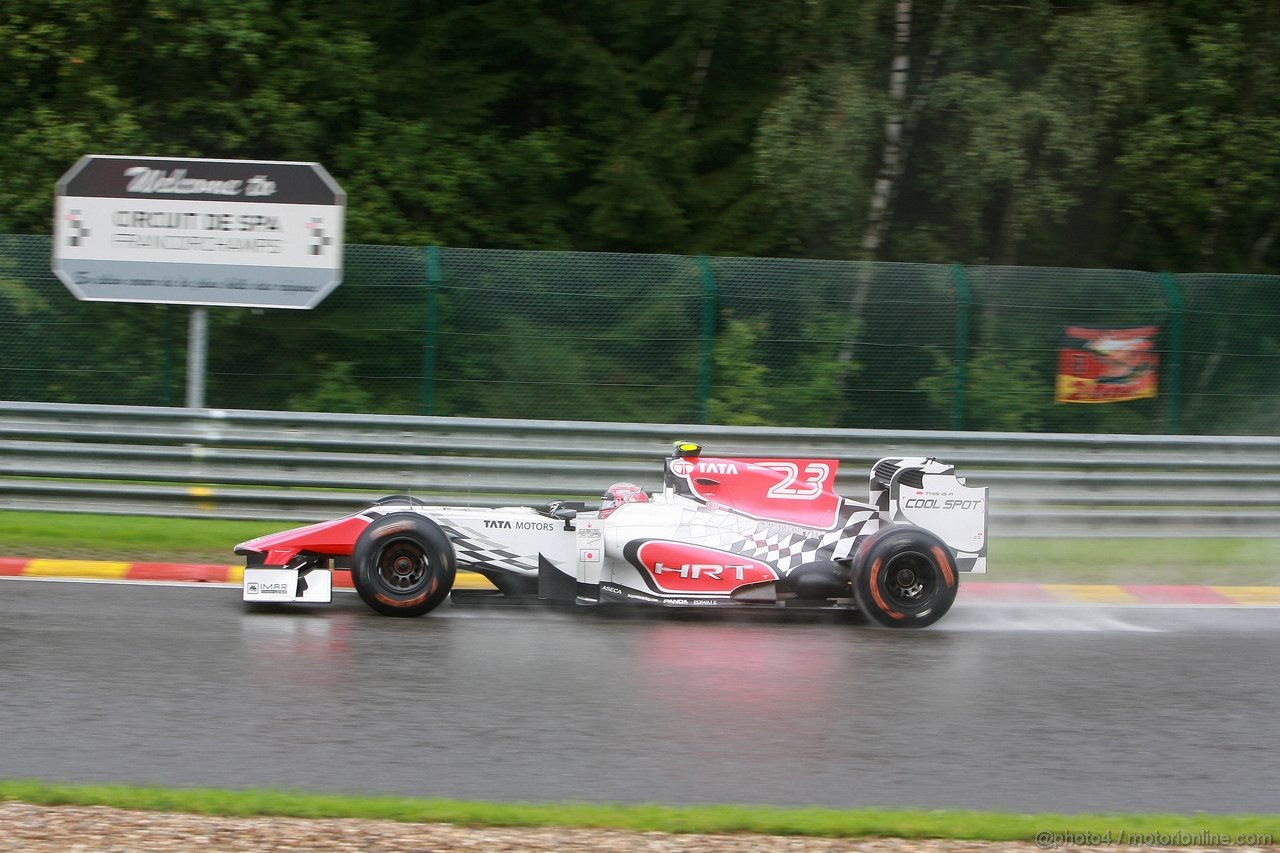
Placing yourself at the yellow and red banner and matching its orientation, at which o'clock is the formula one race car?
The formula one race car is roughly at 1 o'clock from the yellow and red banner.

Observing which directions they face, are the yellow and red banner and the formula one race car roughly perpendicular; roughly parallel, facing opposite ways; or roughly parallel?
roughly perpendicular

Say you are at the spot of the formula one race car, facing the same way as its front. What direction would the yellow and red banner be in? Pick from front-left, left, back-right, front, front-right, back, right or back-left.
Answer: back-right

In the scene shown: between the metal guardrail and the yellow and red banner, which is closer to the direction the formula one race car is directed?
the metal guardrail

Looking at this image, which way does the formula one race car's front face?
to the viewer's left

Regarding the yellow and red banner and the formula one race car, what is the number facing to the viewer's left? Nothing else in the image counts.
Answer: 1

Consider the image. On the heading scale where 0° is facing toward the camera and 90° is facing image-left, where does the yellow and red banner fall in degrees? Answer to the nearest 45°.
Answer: approximately 0°

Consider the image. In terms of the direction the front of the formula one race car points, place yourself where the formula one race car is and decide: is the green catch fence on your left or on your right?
on your right
